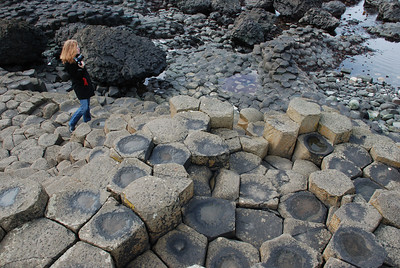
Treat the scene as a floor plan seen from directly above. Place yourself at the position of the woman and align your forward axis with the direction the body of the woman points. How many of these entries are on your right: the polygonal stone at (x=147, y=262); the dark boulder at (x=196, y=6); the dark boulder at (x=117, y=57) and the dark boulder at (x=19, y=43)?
1

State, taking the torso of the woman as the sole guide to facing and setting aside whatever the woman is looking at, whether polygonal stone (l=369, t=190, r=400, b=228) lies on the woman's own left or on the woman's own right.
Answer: on the woman's own right

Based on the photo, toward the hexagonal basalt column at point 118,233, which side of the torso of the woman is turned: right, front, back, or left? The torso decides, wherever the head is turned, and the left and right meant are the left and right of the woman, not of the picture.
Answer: right

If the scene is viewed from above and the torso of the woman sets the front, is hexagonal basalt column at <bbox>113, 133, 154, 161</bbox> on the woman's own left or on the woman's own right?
on the woman's own right

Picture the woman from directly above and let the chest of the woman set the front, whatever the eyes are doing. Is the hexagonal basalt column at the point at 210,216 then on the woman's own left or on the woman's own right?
on the woman's own right

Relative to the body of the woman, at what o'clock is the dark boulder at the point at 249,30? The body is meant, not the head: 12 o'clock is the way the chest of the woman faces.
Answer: The dark boulder is roughly at 11 o'clock from the woman.

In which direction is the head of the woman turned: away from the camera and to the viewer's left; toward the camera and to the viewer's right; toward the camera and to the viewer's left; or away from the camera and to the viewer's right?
away from the camera and to the viewer's right

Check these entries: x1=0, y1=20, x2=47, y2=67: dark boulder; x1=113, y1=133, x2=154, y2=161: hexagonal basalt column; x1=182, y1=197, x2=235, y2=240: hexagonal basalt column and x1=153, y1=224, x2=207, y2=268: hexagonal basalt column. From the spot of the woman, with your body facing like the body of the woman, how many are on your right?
3

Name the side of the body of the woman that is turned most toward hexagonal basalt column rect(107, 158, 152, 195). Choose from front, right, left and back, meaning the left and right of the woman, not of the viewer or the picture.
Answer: right

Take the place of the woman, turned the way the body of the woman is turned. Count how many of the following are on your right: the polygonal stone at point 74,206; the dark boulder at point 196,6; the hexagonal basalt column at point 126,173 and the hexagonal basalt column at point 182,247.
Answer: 3

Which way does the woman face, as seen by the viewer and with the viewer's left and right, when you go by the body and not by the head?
facing to the right of the viewer

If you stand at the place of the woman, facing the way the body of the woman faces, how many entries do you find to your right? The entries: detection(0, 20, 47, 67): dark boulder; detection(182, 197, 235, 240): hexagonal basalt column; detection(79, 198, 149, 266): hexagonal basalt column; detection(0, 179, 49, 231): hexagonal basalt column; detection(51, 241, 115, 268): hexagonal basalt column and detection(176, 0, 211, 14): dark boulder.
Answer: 4

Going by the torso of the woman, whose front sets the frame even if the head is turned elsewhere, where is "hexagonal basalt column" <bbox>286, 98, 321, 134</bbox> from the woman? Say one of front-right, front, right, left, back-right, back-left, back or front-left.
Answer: front-right

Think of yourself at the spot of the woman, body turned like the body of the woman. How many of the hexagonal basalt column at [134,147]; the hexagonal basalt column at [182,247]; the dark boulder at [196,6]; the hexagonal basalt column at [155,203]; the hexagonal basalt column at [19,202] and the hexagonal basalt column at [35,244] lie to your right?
5

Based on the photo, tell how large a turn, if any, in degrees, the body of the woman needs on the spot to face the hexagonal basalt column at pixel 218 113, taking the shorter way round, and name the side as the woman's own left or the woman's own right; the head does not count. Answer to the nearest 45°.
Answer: approximately 45° to the woman's own right

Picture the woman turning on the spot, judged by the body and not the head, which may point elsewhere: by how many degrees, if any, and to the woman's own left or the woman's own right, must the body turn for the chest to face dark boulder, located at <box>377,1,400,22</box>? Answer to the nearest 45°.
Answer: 0° — they already face it

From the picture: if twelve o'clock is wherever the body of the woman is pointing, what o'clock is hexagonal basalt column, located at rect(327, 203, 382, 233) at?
The hexagonal basalt column is roughly at 2 o'clock from the woman.
